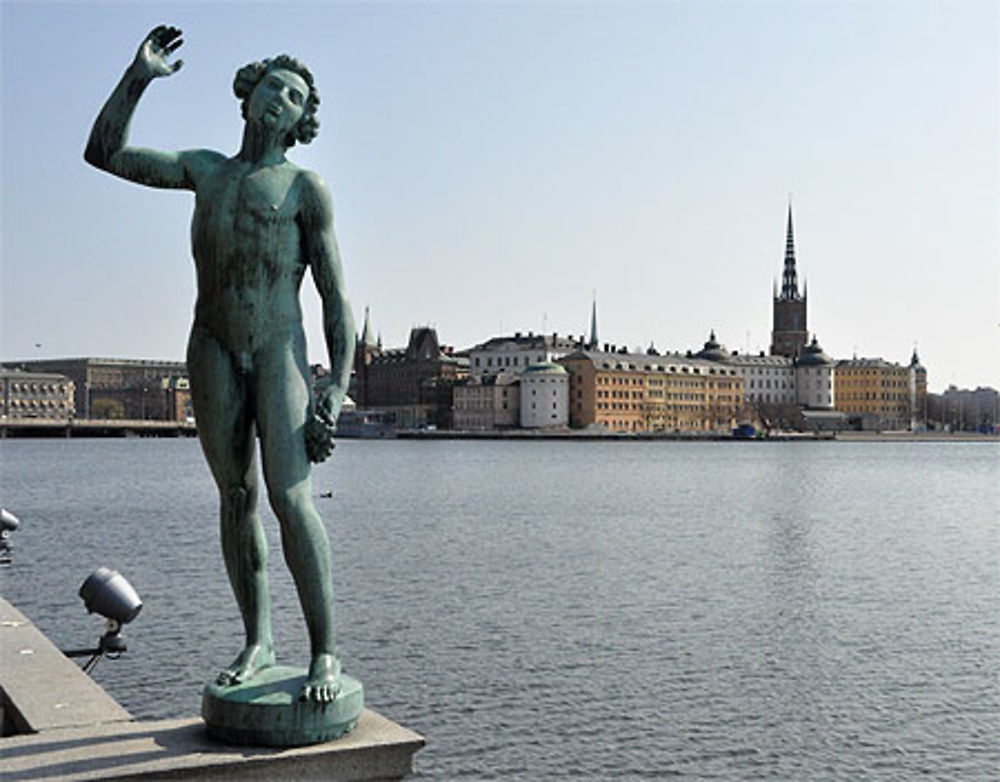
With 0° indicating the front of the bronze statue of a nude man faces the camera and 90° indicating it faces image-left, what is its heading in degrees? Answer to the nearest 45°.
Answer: approximately 0°

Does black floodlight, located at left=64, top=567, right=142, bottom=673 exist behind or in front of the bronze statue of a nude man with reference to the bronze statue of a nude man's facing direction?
behind
